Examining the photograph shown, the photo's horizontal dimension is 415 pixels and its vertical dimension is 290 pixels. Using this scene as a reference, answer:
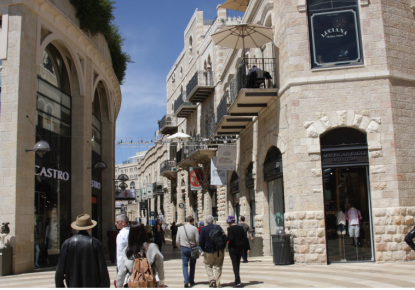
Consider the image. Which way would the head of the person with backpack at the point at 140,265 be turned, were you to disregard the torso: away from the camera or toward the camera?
away from the camera

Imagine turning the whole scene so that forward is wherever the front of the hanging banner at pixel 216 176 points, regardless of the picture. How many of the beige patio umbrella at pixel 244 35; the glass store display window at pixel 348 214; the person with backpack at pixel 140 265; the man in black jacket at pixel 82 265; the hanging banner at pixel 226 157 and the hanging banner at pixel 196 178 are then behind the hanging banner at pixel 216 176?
1

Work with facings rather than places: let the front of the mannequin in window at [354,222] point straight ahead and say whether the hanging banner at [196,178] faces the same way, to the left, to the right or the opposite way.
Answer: the same way

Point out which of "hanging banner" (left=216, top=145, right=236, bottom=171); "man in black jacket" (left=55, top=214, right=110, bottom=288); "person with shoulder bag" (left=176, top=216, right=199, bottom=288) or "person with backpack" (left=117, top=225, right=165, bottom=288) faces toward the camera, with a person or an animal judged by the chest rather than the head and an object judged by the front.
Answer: the hanging banner

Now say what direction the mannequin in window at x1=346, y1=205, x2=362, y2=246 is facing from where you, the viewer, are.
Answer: facing the viewer

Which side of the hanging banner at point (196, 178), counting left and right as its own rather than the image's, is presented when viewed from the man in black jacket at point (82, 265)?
front

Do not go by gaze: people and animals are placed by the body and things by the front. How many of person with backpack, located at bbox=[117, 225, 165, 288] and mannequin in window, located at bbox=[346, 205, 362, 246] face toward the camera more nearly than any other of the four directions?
1

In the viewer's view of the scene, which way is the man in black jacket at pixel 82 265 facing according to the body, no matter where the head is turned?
away from the camera

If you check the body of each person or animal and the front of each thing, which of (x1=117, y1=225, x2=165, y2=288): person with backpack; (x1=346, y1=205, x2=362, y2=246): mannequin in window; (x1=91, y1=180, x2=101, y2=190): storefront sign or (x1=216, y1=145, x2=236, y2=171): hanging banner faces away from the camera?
the person with backpack

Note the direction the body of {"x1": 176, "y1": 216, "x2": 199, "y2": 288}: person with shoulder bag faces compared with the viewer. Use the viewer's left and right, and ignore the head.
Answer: facing away from the viewer

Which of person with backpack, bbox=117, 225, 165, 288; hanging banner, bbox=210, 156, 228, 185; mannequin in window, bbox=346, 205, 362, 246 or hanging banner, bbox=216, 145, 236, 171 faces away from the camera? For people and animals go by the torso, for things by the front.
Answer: the person with backpack

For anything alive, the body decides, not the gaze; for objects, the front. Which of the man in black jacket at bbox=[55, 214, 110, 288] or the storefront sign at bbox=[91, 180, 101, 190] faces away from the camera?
the man in black jacket

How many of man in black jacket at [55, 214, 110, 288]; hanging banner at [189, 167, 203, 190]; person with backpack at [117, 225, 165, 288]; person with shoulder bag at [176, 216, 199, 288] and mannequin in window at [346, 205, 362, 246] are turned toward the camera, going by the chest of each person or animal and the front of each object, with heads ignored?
2

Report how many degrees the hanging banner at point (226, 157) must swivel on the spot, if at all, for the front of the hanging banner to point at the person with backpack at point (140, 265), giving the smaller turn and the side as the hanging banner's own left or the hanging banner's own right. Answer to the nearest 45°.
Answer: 0° — it already faces them

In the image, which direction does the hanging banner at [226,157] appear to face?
toward the camera

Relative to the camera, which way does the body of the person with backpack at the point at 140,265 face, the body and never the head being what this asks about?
away from the camera

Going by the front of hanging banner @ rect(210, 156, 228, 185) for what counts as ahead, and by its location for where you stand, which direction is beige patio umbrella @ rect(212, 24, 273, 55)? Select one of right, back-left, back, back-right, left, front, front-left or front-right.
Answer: front
